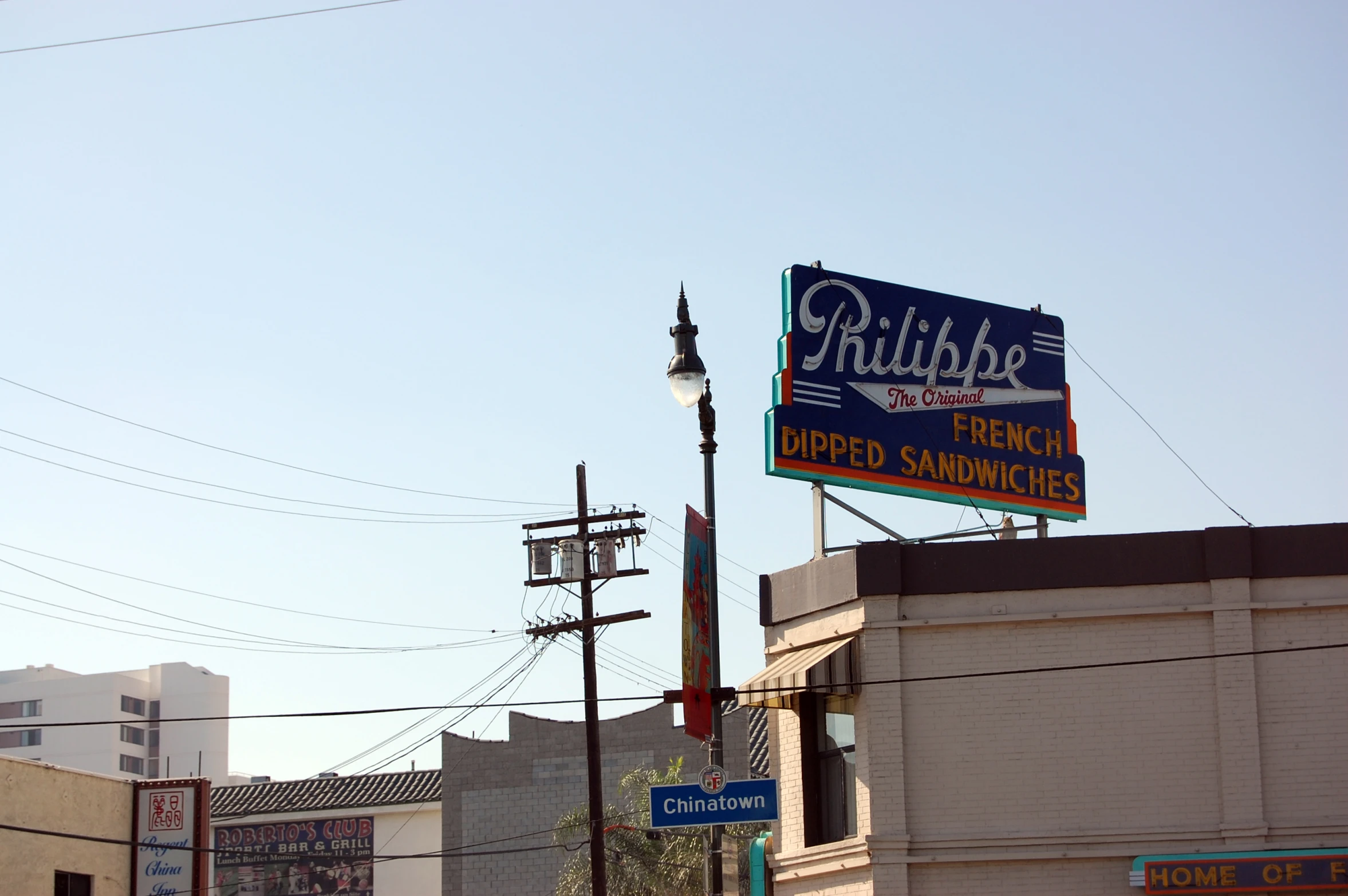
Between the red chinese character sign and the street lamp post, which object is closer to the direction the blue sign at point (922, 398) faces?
the street lamp post

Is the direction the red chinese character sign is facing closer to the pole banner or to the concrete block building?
the pole banner

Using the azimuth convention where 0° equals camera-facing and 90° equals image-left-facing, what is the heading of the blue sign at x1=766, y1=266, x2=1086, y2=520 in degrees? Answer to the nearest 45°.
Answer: approximately 315°

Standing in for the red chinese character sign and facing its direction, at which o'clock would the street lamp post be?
The street lamp post is roughly at 10 o'clock from the red chinese character sign.

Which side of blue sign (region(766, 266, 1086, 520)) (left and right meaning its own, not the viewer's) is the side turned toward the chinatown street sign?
right

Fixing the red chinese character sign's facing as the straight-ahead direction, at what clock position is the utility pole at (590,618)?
The utility pole is roughly at 9 o'clock from the red chinese character sign.

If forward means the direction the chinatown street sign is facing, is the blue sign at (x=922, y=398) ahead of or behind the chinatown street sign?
behind
